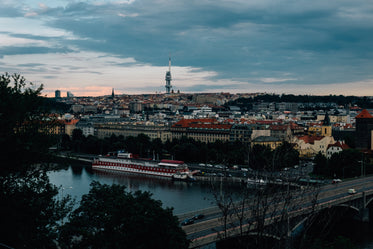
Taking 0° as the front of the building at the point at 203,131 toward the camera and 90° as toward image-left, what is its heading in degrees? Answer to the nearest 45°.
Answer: approximately 0°

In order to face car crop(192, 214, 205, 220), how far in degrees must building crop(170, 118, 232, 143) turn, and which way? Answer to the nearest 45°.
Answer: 0° — it already faces it
